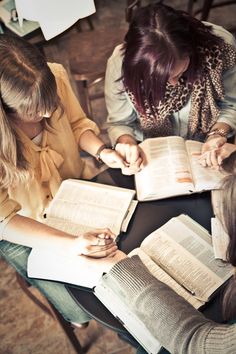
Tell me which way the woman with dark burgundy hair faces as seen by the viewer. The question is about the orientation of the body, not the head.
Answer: toward the camera

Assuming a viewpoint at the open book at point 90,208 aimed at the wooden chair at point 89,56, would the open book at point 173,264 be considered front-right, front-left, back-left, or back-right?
back-right
